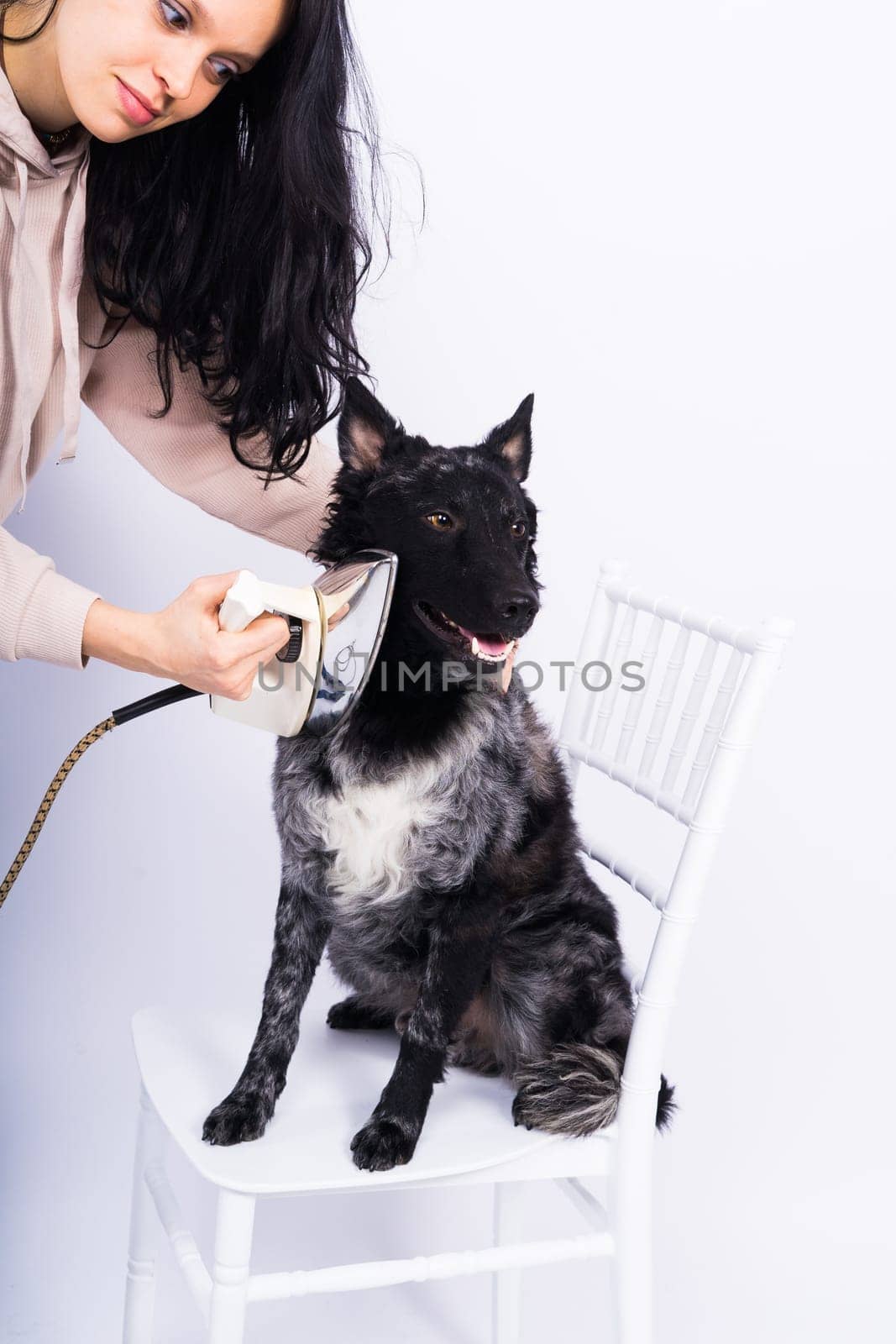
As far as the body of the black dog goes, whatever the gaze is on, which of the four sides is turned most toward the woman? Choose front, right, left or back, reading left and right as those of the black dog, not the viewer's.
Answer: right

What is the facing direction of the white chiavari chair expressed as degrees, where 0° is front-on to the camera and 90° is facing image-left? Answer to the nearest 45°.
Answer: approximately 45°

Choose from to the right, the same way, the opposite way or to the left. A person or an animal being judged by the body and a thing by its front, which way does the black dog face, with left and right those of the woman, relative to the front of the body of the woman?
to the right

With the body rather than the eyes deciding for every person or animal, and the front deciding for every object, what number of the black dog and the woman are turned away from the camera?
0

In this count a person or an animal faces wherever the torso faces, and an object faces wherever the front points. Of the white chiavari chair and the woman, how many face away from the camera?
0

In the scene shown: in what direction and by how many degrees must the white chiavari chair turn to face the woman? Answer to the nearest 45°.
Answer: approximately 90° to its right

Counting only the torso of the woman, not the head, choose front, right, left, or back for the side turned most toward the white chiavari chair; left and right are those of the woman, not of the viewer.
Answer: front

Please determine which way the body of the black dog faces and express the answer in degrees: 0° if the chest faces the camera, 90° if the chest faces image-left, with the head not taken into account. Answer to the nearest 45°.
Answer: approximately 45°

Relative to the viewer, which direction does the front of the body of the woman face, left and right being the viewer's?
facing the viewer and to the right of the viewer

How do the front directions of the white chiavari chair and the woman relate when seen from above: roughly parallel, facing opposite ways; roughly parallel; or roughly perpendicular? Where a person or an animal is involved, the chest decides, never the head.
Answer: roughly perpendicular
